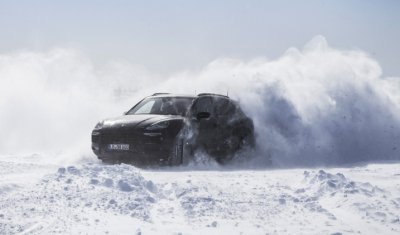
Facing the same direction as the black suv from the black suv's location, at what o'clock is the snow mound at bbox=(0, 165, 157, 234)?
The snow mound is roughly at 11 o'clock from the black suv.

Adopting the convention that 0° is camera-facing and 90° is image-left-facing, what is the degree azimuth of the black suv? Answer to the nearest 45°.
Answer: approximately 45°
